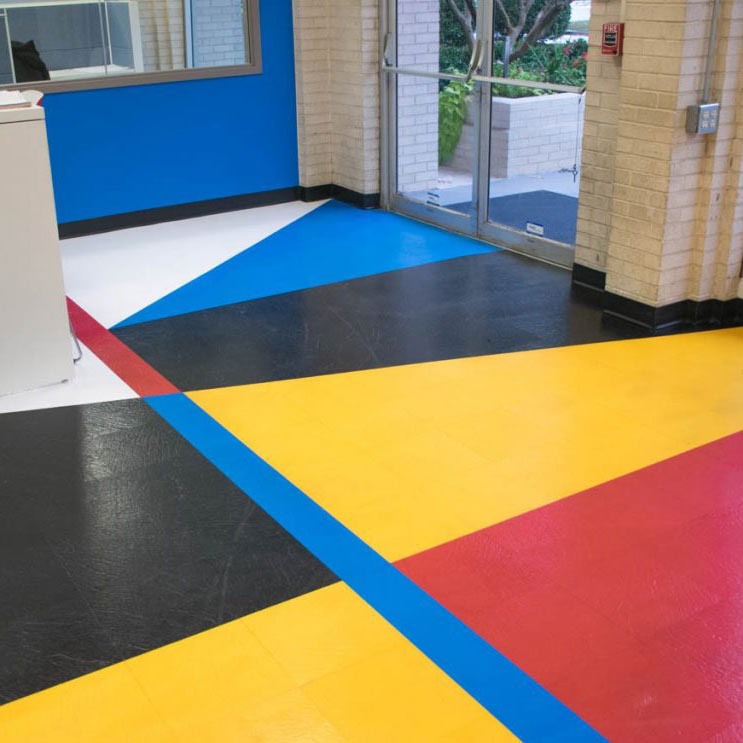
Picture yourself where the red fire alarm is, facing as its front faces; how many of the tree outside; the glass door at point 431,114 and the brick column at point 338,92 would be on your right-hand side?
3

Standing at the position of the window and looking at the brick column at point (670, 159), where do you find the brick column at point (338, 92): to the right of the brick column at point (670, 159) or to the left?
left

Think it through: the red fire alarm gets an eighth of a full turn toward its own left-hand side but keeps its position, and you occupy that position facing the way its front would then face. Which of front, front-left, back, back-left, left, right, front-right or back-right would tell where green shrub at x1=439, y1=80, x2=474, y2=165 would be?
back-right

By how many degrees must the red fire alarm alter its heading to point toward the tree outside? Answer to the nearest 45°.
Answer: approximately 90° to its right

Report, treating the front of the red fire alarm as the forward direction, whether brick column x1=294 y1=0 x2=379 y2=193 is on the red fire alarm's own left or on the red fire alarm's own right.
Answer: on the red fire alarm's own right

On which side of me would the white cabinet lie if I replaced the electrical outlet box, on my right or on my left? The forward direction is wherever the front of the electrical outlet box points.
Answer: on my right

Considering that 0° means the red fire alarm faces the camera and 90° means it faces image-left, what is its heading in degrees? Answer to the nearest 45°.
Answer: approximately 45°

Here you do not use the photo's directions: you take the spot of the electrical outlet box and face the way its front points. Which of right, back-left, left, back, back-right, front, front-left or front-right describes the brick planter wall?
back
